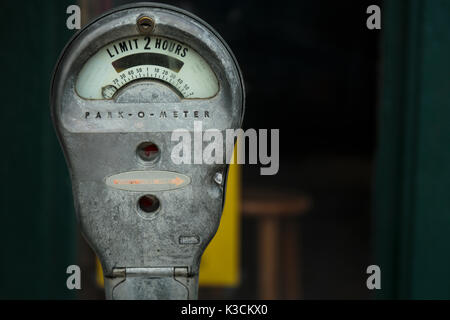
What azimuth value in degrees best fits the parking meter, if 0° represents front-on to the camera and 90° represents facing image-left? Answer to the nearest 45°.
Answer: approximately 0°

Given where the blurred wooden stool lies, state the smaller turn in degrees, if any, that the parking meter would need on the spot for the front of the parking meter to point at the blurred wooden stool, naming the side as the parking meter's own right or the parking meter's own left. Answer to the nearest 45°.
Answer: approximately 180°
